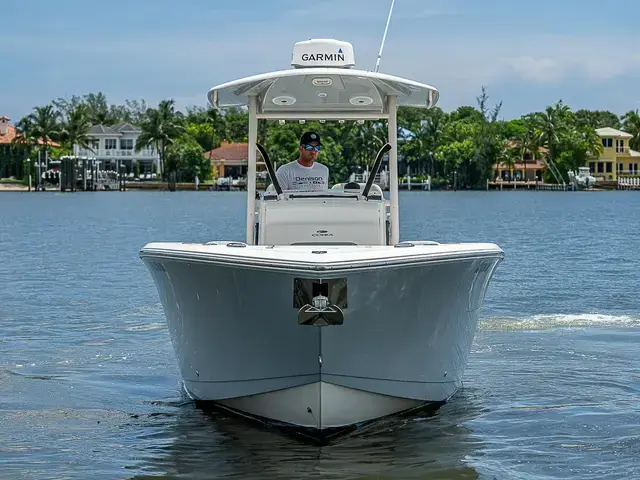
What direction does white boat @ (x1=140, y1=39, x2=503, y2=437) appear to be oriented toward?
toward the camera
